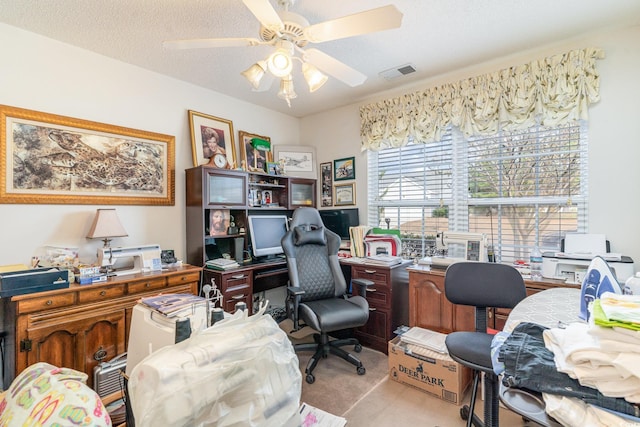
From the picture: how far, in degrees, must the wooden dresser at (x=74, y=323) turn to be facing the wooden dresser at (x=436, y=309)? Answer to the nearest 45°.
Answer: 0° — it already faces it

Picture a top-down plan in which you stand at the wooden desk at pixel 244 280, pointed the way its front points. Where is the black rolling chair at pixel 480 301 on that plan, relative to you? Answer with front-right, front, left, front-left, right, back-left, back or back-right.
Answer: front

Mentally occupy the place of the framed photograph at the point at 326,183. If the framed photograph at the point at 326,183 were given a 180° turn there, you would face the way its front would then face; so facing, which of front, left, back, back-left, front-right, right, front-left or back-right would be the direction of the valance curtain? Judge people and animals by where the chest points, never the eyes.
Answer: right

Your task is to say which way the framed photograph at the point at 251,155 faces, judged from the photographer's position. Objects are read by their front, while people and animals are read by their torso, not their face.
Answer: facing the viewer and to the right of the viewer

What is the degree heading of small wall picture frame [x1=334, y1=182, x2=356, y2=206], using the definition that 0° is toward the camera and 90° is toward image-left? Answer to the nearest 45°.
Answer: approximately 45°

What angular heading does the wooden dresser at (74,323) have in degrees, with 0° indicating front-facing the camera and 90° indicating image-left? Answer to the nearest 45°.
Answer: approximately 315°

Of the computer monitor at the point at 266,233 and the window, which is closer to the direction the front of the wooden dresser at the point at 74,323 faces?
the window

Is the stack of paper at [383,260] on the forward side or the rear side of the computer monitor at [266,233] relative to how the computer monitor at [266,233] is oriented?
on the forward side

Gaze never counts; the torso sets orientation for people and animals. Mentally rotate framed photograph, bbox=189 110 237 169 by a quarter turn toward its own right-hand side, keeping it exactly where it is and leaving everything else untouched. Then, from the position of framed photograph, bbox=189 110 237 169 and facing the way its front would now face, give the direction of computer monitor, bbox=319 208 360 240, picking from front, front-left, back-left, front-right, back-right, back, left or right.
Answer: back-left

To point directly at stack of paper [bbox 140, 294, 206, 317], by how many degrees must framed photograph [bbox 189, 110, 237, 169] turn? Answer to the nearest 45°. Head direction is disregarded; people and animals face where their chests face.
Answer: approximately 45° to its right

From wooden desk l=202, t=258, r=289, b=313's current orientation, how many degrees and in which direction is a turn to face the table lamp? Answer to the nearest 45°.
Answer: approximately 135° to its right

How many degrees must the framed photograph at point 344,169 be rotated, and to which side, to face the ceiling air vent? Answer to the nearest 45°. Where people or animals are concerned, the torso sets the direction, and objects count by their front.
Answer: approximately 90° to its left
